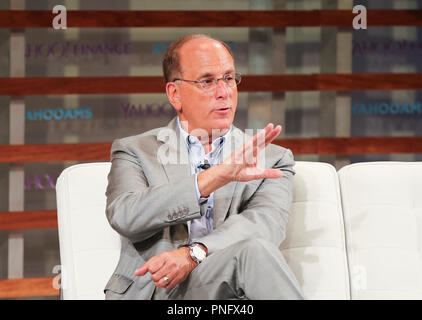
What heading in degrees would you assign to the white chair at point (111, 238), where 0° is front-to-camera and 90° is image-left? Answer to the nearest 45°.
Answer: approximately 0°

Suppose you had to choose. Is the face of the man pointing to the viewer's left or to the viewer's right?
to the viewer's right
